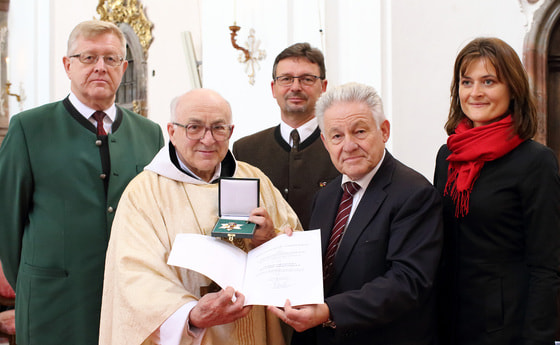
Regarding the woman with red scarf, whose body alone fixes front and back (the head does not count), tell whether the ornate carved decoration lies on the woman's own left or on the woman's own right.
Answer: on the woman's own right

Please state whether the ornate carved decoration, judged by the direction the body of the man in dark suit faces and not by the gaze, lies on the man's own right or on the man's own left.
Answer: on the man's own right

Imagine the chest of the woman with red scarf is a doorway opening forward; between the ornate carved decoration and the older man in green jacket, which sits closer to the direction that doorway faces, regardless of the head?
the older man in green jacket

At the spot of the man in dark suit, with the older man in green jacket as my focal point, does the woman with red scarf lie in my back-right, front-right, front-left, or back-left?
back-right

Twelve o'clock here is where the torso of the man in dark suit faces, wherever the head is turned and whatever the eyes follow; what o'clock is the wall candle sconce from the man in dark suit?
The wall candle sconce is roughly at 4 o'clock from the man in dark suit.

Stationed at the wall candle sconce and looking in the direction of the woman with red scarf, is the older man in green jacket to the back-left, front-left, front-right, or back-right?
front-right

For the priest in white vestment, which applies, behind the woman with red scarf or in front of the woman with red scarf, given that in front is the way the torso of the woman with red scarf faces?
in front

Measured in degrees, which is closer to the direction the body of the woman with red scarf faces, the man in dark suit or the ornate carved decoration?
the man in dark suit

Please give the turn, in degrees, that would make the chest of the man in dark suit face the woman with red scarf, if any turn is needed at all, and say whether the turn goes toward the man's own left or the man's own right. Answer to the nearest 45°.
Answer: approximately 135° to the man's own left

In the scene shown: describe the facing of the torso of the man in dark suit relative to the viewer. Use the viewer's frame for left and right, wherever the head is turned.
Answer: facing the viewer and to the left of the viewer

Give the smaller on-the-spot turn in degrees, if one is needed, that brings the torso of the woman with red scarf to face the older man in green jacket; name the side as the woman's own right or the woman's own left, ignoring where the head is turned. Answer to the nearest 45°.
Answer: approximately 45° to the woman's own right

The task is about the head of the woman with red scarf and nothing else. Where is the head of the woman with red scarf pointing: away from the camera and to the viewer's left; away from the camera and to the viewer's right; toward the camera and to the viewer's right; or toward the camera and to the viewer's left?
toward the camera and to the viewer's left

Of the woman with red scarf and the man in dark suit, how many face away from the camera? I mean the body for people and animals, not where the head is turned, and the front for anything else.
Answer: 0

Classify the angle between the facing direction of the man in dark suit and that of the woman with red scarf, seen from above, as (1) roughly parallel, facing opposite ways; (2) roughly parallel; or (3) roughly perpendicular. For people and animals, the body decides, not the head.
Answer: roughly parallel
